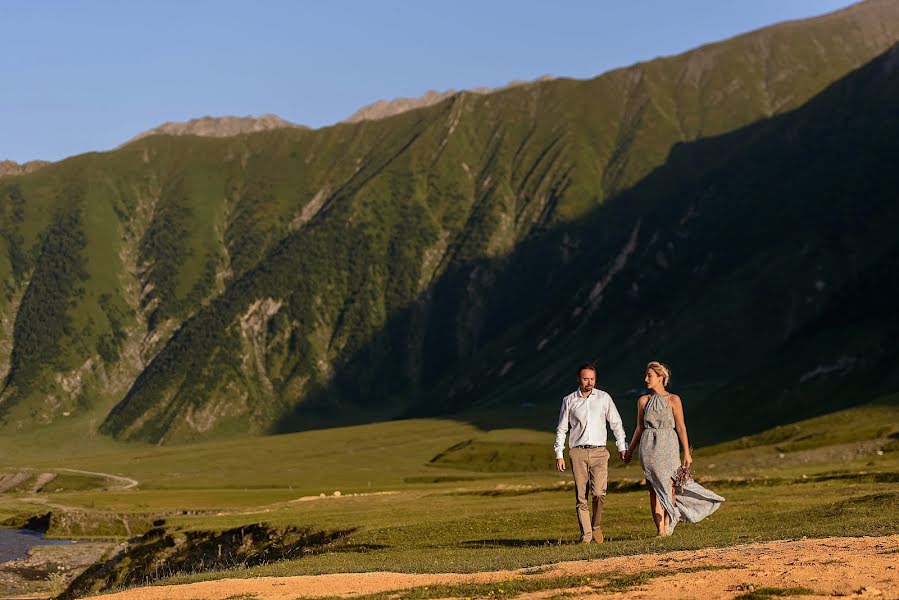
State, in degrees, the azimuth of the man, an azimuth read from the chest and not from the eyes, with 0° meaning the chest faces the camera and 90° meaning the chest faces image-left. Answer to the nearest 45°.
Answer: approximately 0°

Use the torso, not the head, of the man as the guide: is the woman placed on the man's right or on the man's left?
on the man's left
